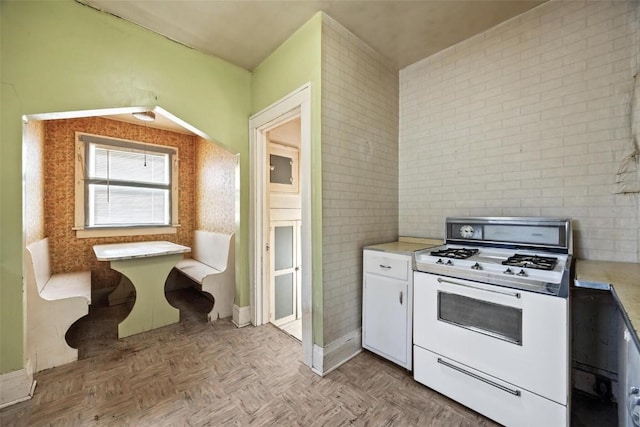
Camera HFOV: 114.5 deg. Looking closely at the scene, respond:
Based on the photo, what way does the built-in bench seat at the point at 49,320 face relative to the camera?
to the viewer's right

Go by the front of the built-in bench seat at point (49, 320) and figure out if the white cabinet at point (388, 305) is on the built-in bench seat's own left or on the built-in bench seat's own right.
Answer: on the built-in bench seat's own right

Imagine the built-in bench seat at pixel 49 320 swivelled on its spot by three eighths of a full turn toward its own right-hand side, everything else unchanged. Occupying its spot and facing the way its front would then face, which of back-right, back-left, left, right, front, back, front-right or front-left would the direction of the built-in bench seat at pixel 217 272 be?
back-left

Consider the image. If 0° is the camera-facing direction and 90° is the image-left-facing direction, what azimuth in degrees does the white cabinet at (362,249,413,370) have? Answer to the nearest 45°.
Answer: approximately 45°

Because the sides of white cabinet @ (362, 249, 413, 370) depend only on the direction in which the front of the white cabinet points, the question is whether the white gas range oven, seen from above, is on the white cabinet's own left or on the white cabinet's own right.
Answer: on the white cabinet's own left

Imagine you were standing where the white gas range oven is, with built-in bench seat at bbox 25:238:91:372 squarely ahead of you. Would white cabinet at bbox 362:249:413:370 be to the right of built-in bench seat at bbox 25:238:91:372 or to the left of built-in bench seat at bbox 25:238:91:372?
right

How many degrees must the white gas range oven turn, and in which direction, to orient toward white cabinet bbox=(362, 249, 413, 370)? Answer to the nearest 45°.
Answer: approximately 45° to its right

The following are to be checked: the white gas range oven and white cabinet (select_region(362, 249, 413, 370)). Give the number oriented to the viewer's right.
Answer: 0

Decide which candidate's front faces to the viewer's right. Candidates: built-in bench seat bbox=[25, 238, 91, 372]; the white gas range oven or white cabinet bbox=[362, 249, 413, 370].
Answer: the built-in bench seat

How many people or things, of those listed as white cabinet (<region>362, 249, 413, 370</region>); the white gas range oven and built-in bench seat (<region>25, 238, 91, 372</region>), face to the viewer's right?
1

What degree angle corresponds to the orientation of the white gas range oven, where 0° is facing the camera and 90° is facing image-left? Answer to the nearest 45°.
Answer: approximately 45°
